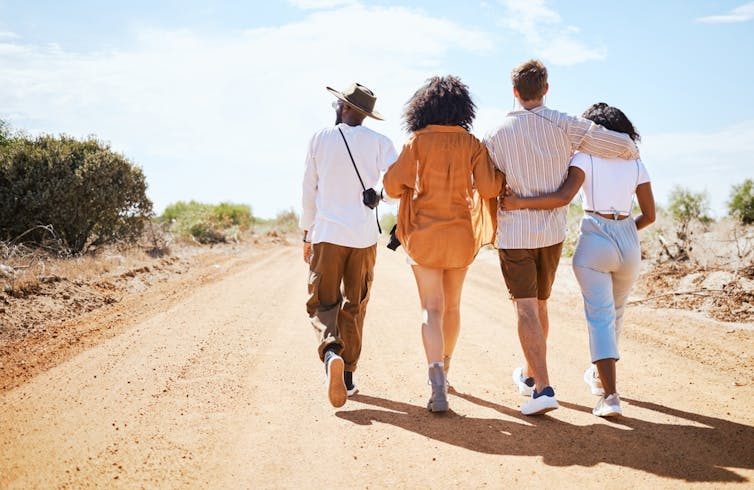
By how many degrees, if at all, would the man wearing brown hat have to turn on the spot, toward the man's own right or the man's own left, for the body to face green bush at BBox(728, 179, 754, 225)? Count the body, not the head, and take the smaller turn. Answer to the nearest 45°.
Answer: approximately 45° to the man's own right

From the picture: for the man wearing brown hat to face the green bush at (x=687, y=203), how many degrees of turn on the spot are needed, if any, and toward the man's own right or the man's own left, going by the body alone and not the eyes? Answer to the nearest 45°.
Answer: approximately 45° to the man's own right

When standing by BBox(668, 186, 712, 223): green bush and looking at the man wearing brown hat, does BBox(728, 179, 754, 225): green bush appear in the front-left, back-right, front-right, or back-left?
back-left

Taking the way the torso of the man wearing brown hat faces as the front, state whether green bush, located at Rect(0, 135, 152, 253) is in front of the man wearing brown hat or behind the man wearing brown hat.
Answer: in front

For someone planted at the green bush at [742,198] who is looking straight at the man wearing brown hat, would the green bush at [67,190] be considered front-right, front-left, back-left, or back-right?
front-right

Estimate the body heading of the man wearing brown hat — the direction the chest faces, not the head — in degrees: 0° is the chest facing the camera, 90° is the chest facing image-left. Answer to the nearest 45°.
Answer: approximately 180°

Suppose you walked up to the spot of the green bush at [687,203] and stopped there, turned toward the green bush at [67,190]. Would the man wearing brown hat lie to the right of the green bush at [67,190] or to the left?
left
